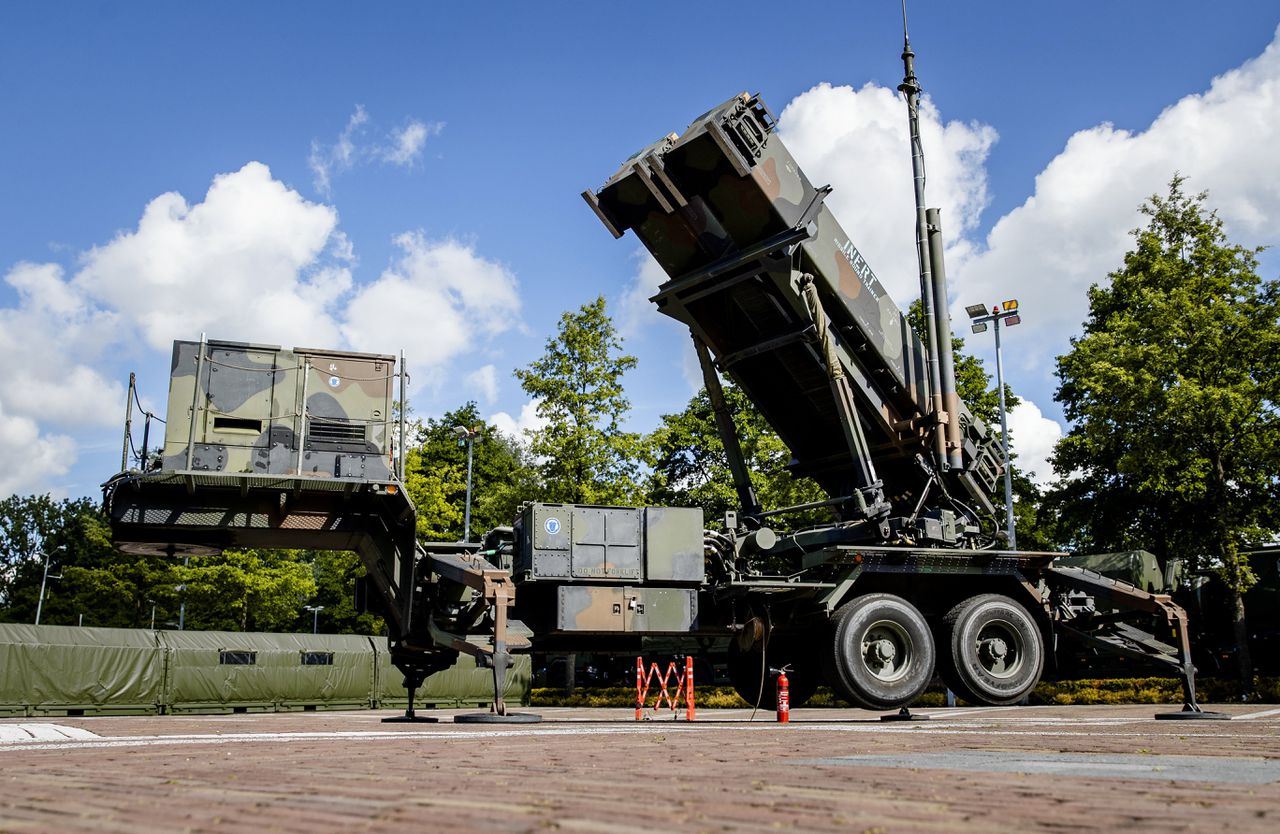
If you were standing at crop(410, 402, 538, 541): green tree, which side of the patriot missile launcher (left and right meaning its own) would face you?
right

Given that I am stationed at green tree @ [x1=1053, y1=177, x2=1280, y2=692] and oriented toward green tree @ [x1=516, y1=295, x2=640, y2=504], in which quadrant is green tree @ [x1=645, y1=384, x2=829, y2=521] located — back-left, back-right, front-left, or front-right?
front-right

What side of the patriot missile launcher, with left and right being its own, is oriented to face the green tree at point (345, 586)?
right

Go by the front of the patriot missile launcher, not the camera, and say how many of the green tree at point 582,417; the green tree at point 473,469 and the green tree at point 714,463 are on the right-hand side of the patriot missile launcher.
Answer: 3

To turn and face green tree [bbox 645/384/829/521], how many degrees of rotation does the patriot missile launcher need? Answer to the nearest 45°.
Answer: approximately 90° to its right

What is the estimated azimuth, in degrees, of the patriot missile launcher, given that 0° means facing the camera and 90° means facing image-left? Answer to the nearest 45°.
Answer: approximately 90°

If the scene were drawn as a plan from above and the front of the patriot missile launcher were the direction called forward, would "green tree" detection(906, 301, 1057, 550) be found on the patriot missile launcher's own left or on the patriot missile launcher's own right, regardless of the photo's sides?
on the patriot missile launcher's own right

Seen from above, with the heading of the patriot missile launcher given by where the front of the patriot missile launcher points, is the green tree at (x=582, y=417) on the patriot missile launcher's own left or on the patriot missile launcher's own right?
on the patriot missile launcher's own right

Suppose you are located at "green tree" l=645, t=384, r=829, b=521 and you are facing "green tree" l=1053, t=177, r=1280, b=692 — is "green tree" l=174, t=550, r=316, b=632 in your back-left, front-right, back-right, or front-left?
back-right

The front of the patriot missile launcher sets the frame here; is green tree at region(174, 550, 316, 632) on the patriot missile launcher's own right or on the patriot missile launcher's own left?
on the patriot missile launcher's own right
